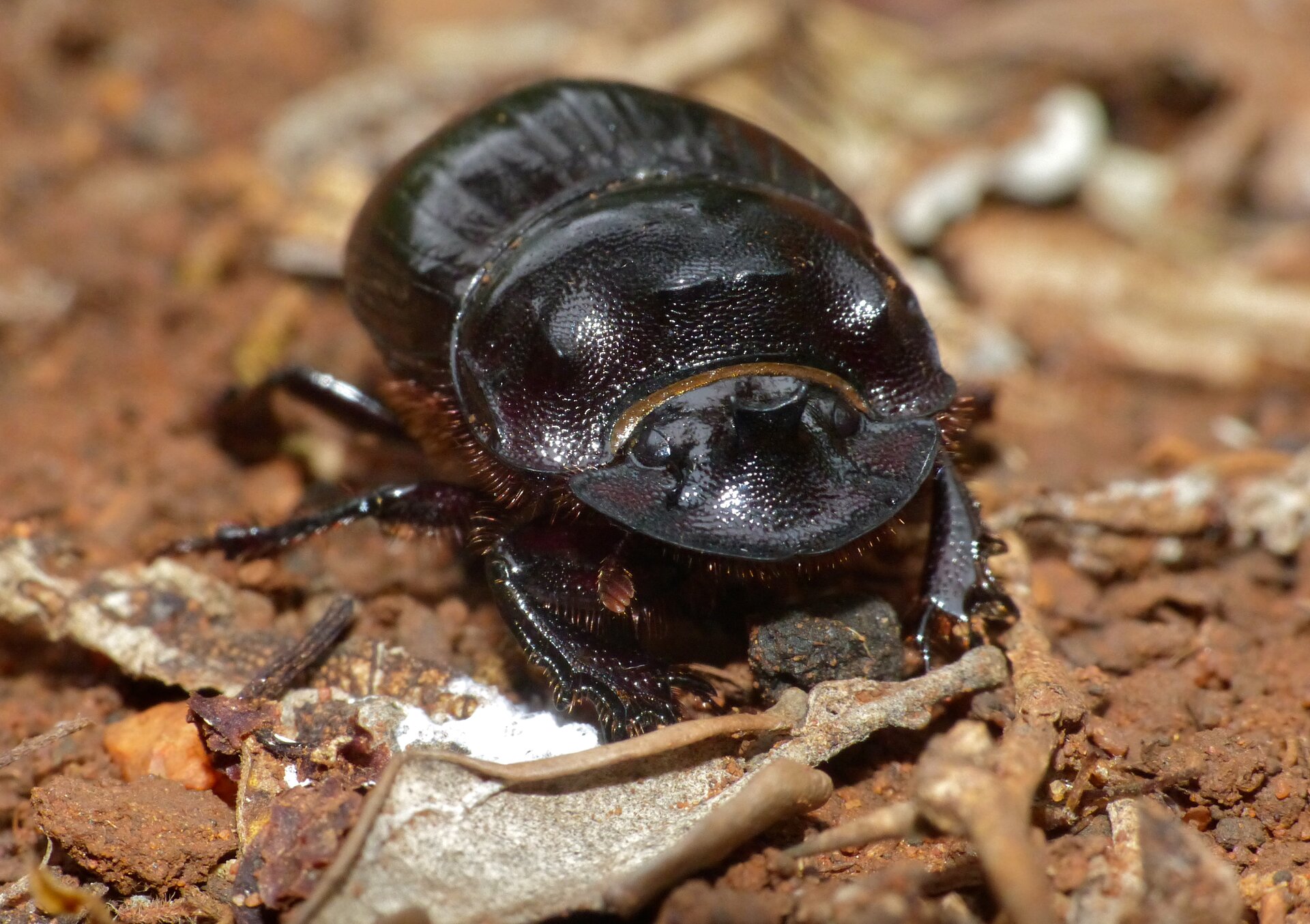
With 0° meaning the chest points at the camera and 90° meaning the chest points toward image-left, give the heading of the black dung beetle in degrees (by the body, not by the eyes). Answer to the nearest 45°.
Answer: approximately 315°

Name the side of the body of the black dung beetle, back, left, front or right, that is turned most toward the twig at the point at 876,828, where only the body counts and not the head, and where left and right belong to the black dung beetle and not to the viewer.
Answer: front
